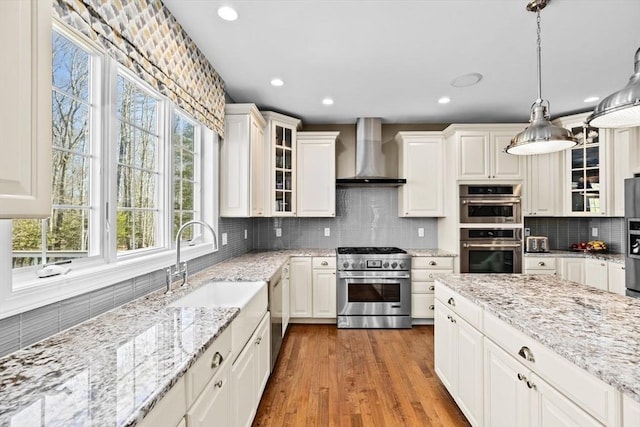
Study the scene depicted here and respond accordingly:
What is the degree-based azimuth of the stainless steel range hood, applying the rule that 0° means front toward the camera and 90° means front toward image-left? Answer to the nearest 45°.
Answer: approximately 0°

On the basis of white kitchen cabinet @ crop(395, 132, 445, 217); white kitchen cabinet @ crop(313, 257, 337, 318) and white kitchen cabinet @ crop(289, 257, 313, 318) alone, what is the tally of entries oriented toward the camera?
3

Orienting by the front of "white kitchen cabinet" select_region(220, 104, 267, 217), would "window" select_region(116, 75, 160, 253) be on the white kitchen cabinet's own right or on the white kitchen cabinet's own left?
on the white kitchen cabinet's own right

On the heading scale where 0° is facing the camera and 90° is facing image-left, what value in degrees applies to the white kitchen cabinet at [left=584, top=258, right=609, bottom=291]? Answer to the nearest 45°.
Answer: approximately 45°

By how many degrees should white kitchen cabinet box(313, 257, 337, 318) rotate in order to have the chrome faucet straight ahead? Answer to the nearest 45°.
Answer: approximately 45° to its right

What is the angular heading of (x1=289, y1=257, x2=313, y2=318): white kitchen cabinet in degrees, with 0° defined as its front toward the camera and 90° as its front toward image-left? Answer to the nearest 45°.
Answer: approximately 0°

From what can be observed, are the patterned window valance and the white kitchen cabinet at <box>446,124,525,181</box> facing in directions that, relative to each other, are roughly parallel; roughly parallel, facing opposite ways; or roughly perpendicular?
roughly perpendicular

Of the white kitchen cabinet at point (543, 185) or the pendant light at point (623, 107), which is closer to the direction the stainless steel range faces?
the pendant light
